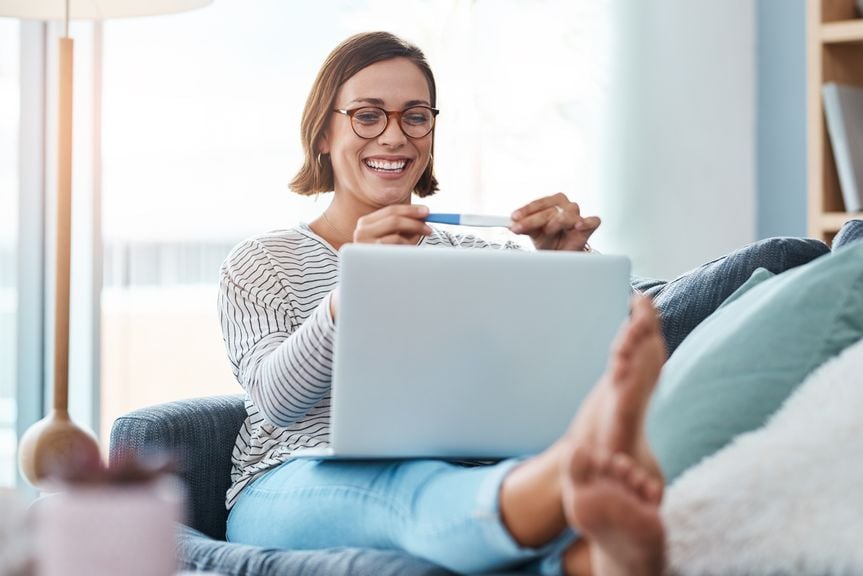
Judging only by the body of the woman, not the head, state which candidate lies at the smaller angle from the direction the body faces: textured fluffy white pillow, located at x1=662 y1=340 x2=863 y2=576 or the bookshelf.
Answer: the textured fluffy white pillow

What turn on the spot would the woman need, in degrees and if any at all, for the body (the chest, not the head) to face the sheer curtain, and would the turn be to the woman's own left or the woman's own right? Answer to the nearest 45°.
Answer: approximately 180°

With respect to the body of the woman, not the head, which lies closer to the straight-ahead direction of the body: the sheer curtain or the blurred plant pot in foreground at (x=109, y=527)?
the blurred plant pot in foreground

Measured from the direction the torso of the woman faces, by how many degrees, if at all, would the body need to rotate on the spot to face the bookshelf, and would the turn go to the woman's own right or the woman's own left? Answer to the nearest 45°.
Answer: approximately 90° to the woman's own left

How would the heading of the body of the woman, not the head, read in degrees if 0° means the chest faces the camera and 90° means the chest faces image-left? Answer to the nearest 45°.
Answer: approximately 315°

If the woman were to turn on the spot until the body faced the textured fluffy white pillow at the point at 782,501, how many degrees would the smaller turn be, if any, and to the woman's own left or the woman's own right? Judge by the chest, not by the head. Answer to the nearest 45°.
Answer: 0° — they already face it

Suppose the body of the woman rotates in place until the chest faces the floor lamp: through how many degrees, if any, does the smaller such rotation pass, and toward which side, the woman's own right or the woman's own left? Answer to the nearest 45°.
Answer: approximately 180°

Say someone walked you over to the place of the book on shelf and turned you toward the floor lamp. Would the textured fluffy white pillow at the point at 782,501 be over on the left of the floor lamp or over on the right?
left
